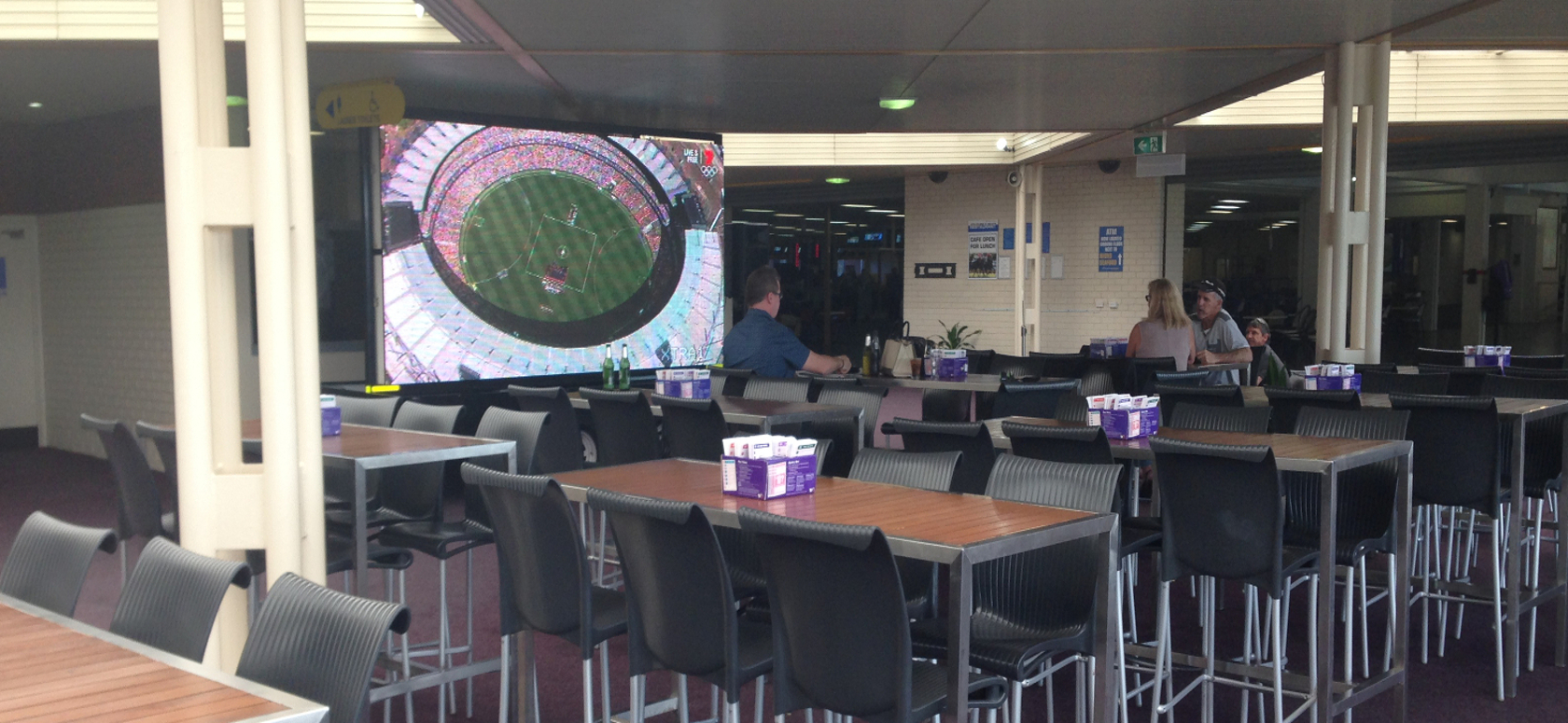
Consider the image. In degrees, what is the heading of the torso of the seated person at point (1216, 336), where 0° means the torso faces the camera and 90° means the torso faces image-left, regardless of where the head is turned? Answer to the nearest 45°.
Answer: approximately 45°

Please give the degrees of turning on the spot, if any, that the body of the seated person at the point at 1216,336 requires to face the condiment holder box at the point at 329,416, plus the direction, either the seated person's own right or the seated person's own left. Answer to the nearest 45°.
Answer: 0° — they already face it

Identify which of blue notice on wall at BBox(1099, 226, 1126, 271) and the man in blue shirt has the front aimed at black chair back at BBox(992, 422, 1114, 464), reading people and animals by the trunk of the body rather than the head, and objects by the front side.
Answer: the blue notice on wall

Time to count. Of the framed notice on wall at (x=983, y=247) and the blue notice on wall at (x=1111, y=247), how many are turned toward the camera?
2

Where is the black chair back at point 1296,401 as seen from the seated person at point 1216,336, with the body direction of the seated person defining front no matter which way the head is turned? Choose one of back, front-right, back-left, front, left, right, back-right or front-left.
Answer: front-left

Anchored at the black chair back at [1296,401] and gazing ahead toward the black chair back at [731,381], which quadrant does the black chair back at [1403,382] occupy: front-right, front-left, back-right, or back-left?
back-right

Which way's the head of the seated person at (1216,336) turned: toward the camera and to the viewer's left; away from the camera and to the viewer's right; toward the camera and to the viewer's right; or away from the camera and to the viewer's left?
toward the camera and to the viewer's left

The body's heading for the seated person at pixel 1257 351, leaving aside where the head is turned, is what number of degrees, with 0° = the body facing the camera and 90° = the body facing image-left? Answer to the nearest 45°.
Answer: approximately 45°

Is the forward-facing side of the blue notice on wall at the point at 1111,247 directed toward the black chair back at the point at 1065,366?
yes

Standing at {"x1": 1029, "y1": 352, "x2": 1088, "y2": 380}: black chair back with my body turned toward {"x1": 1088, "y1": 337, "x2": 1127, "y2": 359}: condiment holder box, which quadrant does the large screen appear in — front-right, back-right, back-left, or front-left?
back-left

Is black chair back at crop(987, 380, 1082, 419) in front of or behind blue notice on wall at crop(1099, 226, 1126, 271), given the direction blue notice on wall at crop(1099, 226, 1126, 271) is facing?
in front

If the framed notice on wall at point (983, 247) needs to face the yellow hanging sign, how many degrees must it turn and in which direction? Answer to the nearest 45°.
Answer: approximately 45° to its right

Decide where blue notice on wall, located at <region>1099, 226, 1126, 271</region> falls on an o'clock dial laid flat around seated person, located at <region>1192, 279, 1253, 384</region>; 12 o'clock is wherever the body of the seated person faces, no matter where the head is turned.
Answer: The blue notice on wall is roughly at 4 o'clock from the seated person.
